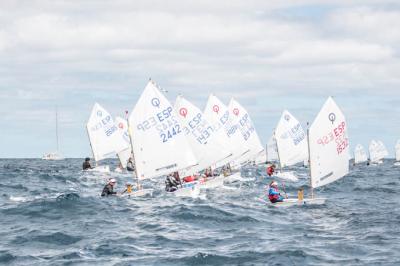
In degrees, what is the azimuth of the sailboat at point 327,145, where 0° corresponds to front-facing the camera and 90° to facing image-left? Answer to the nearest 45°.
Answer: approximately 315°
